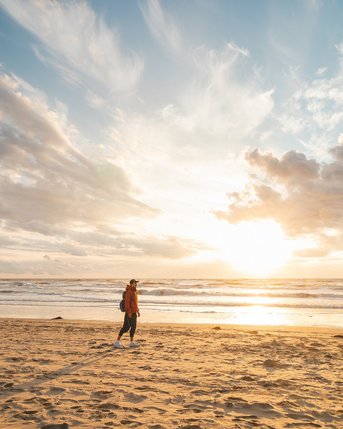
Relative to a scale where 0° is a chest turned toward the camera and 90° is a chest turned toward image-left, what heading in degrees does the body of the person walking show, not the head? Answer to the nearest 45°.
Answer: approximately 270°
